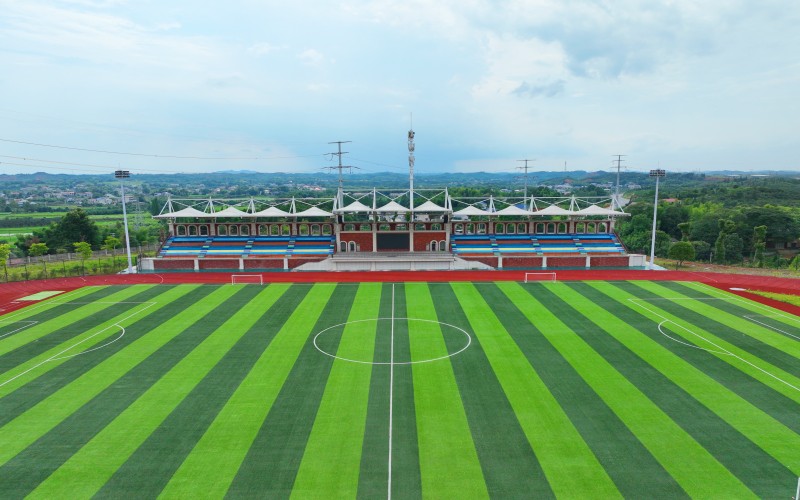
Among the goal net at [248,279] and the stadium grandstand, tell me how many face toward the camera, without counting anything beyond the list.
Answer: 2

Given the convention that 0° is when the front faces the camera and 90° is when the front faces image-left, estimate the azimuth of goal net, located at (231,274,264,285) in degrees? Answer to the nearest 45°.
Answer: approximately 0°

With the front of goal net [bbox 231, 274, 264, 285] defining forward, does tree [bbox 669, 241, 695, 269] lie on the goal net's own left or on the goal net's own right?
on the goal net's own left

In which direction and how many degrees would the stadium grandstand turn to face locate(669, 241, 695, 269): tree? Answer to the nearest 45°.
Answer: approximately 90° to its left

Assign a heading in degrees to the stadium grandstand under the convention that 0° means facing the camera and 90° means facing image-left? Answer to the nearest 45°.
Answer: approximately 0°

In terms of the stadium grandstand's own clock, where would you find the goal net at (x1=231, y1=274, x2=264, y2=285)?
The goal net is roughly at 2 o'clock from the stadium grandstand.
